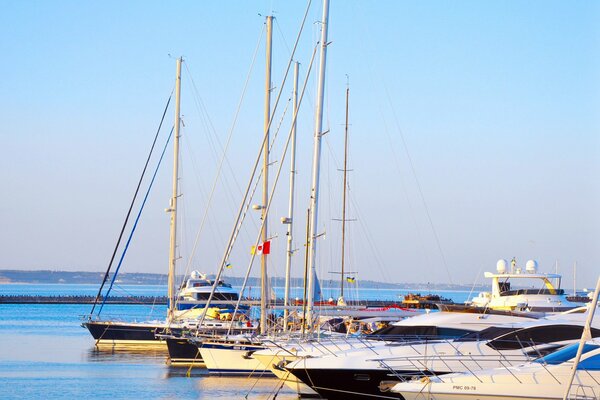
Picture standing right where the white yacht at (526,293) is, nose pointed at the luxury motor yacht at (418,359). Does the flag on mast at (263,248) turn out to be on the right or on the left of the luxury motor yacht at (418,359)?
right

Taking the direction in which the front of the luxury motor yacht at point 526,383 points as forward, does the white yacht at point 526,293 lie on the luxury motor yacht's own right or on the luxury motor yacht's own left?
on the luxury motor yacht's own right

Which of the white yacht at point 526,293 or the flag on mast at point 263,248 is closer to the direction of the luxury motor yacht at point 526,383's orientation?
the flag on mast

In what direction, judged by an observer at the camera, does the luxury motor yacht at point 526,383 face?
facing to the left of the viewer

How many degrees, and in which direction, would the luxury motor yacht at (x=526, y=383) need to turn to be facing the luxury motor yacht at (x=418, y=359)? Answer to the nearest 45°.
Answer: approximately 45° to its right

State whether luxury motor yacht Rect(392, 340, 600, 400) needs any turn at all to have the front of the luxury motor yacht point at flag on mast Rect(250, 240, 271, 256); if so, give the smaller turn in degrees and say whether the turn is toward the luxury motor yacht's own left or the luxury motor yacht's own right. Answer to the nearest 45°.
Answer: approximately 45° to the luxury motor yacht's own right

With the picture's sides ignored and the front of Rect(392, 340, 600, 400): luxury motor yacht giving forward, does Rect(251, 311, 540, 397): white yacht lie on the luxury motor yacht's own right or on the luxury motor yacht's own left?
on the luxury motor yacht's own right
